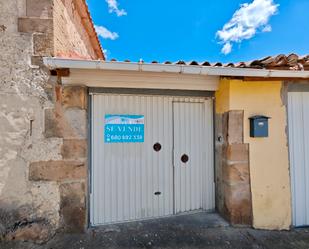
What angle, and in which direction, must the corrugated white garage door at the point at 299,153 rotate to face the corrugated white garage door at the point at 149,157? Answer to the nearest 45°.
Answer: approximately 45° to its right

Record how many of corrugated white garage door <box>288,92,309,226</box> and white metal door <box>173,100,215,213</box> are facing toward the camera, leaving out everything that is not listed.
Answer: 2

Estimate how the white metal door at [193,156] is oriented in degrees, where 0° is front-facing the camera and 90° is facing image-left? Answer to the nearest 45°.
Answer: approximately 0°

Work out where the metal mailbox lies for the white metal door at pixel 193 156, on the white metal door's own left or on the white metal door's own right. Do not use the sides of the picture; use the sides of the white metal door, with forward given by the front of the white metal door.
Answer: on the white metal door's own left

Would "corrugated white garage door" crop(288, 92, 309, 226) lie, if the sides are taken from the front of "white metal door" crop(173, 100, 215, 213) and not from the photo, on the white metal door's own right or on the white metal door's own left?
on the white metal door's own left
